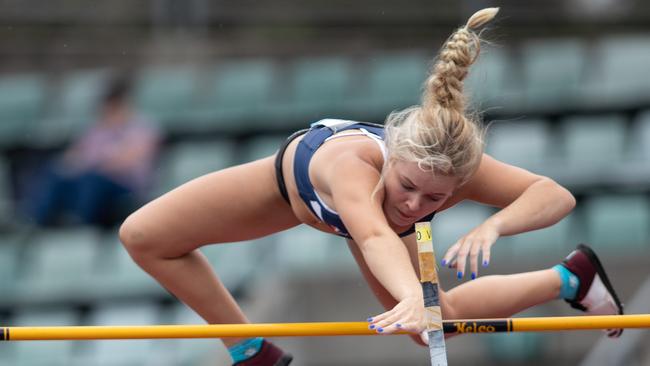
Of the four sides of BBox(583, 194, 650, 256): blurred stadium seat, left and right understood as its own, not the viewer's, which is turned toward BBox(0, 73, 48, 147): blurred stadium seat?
right

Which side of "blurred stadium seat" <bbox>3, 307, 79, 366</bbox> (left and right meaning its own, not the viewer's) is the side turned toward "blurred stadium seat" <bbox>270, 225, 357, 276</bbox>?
left

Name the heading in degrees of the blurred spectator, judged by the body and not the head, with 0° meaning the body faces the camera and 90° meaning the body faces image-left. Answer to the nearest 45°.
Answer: approximately 45°

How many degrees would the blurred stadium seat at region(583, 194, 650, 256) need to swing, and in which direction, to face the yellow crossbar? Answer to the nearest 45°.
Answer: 0° — it already faces it

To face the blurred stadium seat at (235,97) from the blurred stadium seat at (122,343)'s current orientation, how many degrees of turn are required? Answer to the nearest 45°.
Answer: approximately 135° to its left

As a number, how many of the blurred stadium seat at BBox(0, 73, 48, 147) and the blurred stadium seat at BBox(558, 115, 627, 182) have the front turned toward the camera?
2

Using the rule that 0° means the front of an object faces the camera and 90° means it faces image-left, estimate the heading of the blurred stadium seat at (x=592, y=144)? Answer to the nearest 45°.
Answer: approximately 0°
